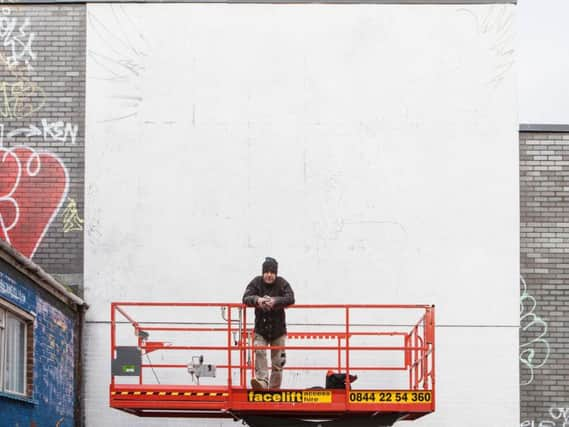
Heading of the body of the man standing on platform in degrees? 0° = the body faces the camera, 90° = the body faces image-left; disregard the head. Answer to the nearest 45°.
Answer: approximately 0°
